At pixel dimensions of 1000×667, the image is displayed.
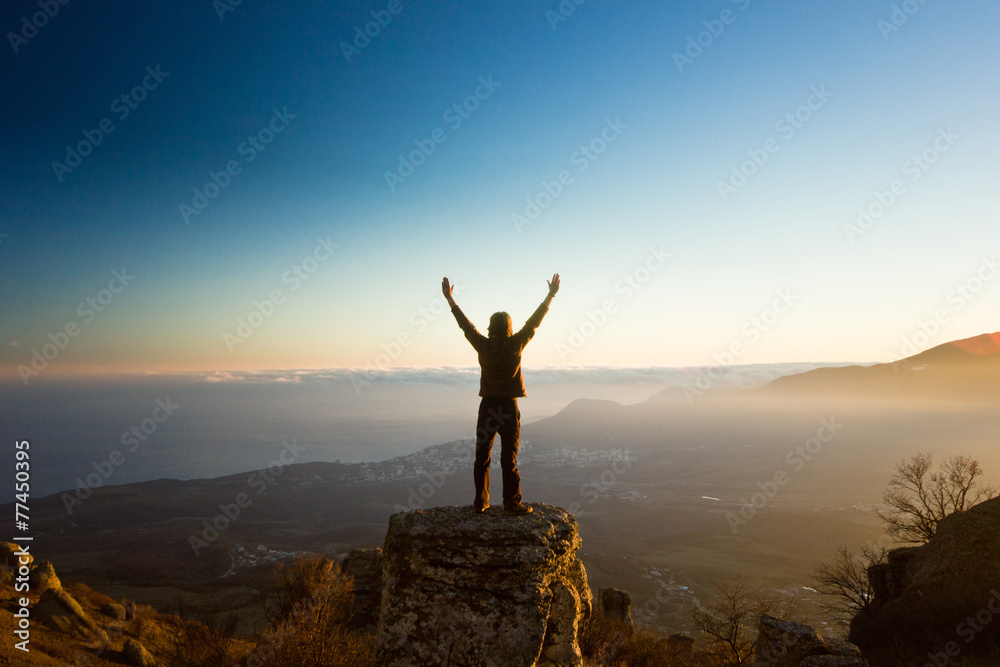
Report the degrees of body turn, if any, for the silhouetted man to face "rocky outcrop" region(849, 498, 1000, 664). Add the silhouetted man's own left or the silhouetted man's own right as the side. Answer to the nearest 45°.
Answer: approximately 45° to the silhouetted man's own right

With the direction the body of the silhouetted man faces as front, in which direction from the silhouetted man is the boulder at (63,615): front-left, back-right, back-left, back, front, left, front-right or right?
front-left

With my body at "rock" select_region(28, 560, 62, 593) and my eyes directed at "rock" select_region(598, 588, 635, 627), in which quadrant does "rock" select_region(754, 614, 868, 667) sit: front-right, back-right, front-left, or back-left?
front-right

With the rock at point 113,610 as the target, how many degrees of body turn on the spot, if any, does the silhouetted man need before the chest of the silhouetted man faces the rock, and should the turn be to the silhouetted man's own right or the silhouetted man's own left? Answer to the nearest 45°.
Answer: approximately 45° to the silhouetted man's own left

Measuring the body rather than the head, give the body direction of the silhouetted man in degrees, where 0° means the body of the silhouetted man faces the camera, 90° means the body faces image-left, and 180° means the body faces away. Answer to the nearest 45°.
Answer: approximately 180°

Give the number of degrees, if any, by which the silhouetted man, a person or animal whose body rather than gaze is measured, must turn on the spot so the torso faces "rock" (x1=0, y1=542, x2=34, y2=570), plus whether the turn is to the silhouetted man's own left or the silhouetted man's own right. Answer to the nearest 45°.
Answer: approximately 45° to the silhouetted man's own left
